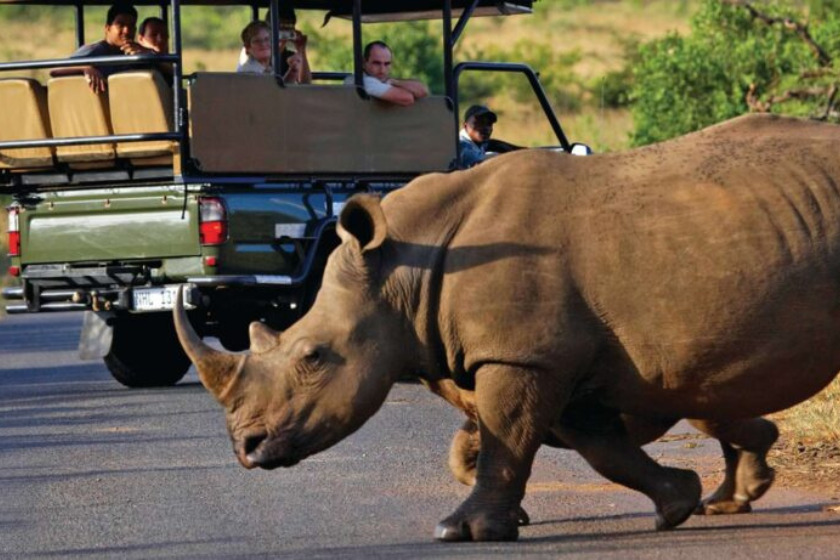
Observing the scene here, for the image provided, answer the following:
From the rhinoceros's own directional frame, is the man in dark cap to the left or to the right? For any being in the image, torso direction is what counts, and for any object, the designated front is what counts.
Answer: on its right

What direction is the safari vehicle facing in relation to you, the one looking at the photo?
facing away from the viewer and to the right of the viewer

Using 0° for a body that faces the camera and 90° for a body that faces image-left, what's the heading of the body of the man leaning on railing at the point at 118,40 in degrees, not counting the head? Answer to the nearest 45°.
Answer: approximately 0°

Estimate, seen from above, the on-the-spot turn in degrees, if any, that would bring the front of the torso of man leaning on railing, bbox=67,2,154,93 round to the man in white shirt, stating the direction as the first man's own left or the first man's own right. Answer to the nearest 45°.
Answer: approximately 90° to the first man's own left

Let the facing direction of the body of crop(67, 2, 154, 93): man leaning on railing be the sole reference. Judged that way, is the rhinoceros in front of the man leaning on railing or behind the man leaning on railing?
in front

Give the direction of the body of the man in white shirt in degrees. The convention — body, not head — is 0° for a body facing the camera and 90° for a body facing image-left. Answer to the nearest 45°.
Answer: approximately 315°

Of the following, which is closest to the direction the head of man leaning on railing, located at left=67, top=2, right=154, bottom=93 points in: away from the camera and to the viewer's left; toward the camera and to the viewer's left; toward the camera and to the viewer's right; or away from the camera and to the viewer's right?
toward the camera and to the viewer's right

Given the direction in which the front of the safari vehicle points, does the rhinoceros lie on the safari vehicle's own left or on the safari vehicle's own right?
on the safari vehicle's own right

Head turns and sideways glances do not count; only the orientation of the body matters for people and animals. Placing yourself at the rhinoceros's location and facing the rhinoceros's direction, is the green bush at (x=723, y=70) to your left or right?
on your right

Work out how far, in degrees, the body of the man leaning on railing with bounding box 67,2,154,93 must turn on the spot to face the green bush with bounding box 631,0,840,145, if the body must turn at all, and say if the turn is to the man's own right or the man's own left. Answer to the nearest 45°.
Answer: approximately 135° to the man's own left

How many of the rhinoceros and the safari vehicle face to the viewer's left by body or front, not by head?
1

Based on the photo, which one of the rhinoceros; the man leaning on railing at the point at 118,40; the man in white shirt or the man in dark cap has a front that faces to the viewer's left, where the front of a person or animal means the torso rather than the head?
the rhinoceros
